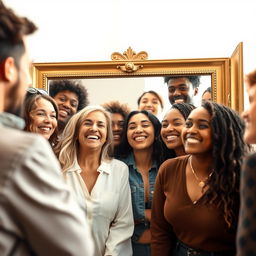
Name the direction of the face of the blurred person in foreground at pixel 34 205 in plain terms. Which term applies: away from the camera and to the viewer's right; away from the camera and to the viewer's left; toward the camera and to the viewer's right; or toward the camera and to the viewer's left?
away from the camera and to the viewer's right

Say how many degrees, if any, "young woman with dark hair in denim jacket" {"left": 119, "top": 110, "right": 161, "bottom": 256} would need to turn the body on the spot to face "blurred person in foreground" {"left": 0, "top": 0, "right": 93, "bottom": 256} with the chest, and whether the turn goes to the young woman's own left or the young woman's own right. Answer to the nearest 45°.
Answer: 0° — they already face them

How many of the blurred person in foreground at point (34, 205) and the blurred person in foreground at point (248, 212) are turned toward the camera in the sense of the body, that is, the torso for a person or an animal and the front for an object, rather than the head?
0

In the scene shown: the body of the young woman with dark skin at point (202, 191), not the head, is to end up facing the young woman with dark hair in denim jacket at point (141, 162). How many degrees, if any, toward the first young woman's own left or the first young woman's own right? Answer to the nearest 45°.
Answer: approximately 90° to the first young woman's own right

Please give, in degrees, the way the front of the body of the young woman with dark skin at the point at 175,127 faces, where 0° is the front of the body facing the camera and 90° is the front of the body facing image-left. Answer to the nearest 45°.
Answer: approximately 45°

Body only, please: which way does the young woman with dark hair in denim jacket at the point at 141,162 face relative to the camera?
toward the camera

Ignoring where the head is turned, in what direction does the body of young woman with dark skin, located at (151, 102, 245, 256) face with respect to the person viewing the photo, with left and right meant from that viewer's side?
facing the viewer and to the left of the viewer

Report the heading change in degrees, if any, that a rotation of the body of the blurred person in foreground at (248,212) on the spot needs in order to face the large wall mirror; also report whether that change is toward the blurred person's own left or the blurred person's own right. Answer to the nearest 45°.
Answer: approximately 45° to the blurred person's own right

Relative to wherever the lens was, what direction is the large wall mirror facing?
facing the viewer
